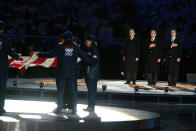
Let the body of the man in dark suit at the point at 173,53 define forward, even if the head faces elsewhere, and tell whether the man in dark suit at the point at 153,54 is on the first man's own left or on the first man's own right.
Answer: on the first man's own right

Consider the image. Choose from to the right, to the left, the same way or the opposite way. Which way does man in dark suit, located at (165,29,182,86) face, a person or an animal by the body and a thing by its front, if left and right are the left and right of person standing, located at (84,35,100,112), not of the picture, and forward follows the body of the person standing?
to the left

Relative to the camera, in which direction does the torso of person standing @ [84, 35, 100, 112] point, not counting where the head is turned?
to the viewer's left

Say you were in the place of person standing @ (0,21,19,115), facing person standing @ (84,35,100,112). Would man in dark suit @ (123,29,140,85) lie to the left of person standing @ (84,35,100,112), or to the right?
left

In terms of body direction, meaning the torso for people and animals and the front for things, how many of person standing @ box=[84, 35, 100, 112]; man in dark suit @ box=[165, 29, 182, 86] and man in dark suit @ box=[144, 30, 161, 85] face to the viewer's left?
1

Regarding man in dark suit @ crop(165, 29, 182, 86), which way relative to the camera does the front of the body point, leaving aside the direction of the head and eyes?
toward the camera

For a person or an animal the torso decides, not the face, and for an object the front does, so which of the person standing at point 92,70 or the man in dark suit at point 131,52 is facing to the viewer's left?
the person standing

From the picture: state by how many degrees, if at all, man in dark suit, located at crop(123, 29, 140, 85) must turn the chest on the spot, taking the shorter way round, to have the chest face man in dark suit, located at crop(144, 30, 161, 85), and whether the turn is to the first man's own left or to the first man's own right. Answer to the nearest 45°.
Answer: approximately 90° to the first man's own left

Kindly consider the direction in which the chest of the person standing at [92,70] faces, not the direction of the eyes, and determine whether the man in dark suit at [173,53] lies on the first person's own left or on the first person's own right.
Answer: on the first person's own right

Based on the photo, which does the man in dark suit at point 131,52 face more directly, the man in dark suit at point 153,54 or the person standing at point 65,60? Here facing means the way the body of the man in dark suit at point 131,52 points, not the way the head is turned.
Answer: the person standing

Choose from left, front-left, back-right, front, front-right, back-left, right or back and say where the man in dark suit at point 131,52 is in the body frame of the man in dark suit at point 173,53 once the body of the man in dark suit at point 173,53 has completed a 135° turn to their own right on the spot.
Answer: front-left

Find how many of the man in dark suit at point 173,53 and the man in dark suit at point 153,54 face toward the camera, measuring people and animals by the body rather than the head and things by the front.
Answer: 2

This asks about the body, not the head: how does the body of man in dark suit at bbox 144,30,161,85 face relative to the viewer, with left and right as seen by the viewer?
facing the viewer

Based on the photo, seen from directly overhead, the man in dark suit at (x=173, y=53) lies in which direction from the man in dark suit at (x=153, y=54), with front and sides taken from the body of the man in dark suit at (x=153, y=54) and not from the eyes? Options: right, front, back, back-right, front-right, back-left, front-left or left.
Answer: left
